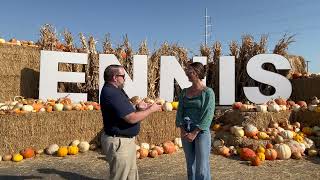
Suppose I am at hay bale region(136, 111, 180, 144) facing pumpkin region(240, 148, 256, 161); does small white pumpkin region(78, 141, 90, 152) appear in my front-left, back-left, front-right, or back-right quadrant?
back-right

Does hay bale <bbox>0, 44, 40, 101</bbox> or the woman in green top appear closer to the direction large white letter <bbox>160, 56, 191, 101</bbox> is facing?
the woman in green top

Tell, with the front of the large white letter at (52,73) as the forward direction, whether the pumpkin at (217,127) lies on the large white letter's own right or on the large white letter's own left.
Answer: on the large white letter's own left

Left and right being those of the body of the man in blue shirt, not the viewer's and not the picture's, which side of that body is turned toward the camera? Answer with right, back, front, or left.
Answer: right

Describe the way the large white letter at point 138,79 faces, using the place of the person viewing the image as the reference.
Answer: facing the viewer

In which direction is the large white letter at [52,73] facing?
toward the camera

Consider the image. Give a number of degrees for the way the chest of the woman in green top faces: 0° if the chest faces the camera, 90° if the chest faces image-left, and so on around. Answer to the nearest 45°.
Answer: approximately 45°

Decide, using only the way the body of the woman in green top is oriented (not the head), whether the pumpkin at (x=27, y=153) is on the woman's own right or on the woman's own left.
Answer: on the woman's own right

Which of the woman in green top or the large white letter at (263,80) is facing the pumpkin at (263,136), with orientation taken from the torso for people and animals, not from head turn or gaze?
the large white letter

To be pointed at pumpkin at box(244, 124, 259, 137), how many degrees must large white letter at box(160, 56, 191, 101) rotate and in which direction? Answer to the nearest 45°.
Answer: approximately 45° to its left

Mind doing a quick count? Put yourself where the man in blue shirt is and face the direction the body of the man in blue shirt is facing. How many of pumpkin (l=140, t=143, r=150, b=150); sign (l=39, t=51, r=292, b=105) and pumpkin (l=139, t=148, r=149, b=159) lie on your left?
3

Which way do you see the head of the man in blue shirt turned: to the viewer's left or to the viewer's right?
to the viewer's right

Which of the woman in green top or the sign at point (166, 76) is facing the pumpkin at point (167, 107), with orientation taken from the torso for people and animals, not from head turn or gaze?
the sign

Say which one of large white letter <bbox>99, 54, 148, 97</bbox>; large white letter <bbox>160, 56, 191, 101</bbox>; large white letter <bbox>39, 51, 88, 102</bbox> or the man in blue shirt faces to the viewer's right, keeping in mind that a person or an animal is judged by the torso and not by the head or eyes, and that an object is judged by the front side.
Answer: the man in blue shirt

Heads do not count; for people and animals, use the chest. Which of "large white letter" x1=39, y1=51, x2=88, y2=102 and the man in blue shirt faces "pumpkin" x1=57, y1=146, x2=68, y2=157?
the large white letter
